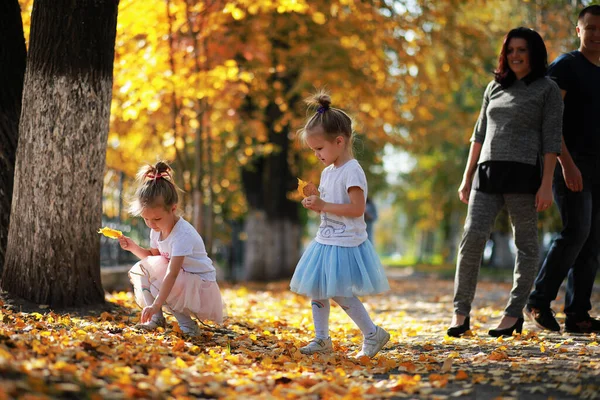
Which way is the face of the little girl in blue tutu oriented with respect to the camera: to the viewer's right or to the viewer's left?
to the viewer's left

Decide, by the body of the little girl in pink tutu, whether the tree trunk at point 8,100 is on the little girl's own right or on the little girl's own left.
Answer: on the little girl's own right

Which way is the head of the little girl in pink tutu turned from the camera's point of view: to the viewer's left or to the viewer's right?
to the viewer's left

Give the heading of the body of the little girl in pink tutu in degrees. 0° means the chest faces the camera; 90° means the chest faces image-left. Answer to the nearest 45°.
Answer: approximately 45°

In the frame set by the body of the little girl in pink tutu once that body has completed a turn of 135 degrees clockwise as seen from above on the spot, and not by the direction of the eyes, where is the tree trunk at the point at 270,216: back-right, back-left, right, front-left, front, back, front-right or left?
front

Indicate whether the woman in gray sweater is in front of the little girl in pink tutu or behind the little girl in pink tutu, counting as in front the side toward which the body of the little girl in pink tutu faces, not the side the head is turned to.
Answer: behind

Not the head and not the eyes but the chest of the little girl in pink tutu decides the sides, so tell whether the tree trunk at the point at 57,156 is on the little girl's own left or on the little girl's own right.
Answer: on the little girl's own right

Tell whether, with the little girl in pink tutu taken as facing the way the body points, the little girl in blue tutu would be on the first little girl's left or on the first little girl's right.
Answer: on the first little girl's left
